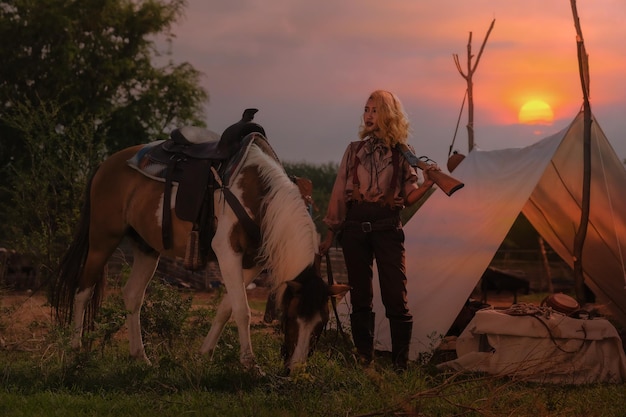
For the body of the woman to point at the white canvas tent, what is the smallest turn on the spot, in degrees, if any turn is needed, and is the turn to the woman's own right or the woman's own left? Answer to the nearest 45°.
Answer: approximately 135° to the woman's own left

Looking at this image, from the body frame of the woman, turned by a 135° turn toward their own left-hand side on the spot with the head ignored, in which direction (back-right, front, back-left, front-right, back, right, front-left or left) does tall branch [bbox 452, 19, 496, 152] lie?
front-left

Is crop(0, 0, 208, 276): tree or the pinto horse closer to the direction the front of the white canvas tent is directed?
the pinto horse

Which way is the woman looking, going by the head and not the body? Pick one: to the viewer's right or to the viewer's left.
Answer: to the viewer's left

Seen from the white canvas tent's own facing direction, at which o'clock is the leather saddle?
The leather saddle is roughly at 3 o'clock from the white canvas tent.

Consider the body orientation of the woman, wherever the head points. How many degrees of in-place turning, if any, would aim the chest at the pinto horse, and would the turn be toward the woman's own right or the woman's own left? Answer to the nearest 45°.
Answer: approximately 90° to the woman's own right

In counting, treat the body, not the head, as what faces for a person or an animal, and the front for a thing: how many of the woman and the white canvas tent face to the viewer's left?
0

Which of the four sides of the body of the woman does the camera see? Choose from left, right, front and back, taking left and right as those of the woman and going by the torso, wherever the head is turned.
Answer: front

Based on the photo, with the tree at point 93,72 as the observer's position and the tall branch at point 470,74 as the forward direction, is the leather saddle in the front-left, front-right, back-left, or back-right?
front-right

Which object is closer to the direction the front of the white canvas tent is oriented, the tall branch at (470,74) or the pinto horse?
the pinto horse

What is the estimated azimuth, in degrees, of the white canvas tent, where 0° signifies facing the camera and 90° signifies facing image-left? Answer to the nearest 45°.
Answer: approximately 315°

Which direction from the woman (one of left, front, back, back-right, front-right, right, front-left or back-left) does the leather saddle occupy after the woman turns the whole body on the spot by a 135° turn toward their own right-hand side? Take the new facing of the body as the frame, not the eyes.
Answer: front-left

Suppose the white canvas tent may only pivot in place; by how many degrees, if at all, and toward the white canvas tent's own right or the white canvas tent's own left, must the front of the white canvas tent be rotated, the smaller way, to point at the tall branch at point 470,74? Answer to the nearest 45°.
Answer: approximately 135° to the white canvas tent's own left

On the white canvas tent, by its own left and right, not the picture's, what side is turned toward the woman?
right

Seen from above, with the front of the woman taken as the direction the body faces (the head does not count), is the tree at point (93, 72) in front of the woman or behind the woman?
behind
